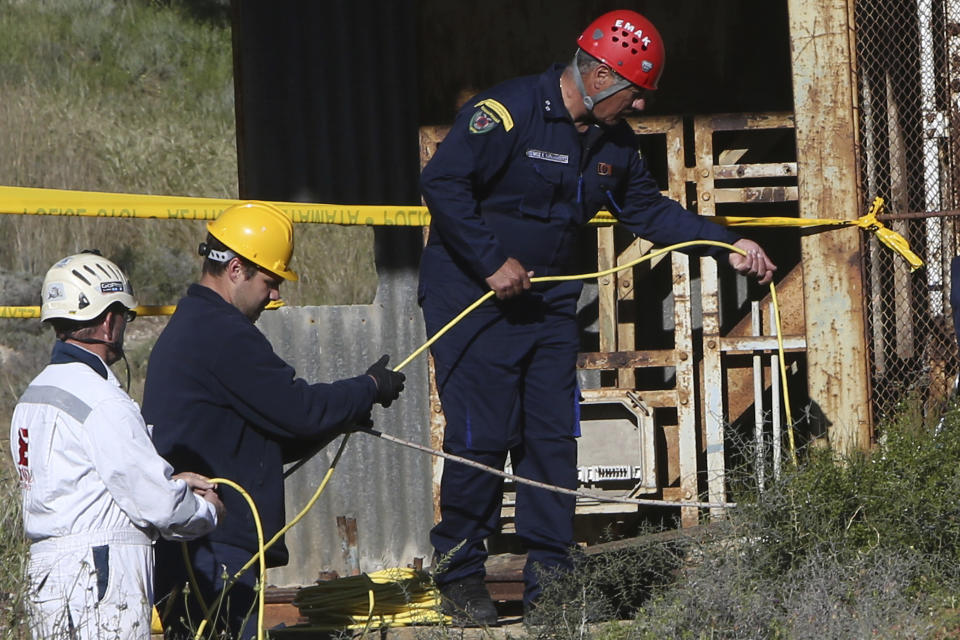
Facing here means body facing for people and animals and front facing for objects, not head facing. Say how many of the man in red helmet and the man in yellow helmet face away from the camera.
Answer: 0

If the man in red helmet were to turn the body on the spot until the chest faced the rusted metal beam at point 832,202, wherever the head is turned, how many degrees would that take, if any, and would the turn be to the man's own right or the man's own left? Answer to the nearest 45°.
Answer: approximately 90° to the man's own left

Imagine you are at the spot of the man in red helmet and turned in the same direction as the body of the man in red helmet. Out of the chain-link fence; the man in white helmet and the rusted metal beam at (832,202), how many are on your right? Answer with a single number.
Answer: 1

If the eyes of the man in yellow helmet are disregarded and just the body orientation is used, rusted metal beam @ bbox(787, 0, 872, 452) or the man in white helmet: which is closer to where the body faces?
the rusted metal beam

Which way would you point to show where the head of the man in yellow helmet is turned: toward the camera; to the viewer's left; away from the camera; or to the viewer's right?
to the viewer's right

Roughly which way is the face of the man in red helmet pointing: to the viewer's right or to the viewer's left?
to the viewer's right

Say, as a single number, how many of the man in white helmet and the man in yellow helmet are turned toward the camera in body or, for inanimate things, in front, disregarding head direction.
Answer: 0

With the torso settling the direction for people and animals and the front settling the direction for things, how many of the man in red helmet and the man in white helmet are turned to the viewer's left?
0

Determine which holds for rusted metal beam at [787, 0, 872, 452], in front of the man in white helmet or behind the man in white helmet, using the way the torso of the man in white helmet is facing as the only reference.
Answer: in front

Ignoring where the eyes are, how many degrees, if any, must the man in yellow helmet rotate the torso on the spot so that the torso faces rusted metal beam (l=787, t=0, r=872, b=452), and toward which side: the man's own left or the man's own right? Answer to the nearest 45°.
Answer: approximately 45° to the man's own left

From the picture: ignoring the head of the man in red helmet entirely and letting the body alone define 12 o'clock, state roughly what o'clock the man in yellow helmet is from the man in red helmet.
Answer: The man in yellow helmet is roughly at 3 o'clock from the man in red helmet.

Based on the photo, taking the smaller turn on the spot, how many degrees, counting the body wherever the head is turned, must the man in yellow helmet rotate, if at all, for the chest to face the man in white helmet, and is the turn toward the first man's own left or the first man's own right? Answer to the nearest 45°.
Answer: approximately 135° to the first man's own right

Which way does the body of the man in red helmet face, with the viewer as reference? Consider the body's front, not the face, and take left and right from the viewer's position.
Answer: facing the viewer and to the right of the viewer

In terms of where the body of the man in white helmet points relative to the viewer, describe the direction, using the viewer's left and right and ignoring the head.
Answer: facing away from the viewer and to the right of the viewer

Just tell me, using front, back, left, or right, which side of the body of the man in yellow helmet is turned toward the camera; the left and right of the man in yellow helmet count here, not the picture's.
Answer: right

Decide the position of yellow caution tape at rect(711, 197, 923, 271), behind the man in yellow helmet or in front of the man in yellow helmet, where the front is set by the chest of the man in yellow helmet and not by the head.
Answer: in front

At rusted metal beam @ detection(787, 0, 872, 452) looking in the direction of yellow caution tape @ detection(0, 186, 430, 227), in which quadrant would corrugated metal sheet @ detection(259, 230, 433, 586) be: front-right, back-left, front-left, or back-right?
front-right

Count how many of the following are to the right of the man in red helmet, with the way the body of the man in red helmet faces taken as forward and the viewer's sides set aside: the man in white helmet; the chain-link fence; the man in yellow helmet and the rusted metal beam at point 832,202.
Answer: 2

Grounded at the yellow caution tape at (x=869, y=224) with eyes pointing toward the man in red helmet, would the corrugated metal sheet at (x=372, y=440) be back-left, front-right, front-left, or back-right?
front-right

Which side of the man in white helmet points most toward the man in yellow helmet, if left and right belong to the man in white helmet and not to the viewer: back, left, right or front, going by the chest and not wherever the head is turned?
front
